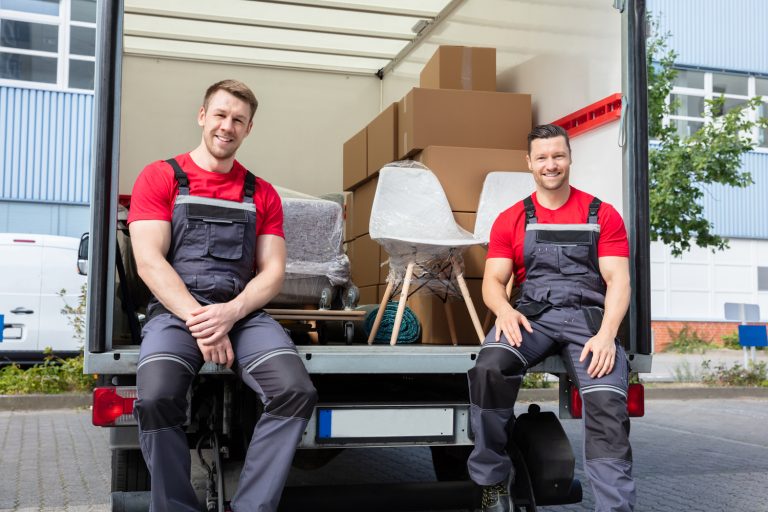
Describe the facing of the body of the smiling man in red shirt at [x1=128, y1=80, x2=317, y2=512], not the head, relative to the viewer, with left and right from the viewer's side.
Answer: facing the viewer

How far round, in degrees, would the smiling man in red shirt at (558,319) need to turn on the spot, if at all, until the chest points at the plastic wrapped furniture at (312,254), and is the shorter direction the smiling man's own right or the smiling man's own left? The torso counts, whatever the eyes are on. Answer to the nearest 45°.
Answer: approximately 135° to the smiling man's own right

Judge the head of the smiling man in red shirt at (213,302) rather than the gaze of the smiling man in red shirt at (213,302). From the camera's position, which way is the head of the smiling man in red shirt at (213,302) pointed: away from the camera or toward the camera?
toward the camera

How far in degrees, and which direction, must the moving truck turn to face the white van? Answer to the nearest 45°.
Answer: approximately 45° to its left

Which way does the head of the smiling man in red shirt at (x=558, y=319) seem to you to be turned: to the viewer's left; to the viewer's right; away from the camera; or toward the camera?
toward the camera

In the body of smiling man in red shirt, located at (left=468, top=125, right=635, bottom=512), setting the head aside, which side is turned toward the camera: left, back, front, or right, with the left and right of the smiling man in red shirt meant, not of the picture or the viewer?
front

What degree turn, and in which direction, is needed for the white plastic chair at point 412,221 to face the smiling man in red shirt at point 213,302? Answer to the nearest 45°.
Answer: approximately 90° to its right

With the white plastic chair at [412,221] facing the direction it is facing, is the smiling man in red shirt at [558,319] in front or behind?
in front

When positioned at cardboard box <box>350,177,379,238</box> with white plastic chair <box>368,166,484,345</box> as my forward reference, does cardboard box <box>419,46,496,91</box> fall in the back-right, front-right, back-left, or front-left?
front-left

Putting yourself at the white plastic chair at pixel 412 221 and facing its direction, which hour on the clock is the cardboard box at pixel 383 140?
The cardboard box is roughly at 7 o'clock from the white plastic chair.

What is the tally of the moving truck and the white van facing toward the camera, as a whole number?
0

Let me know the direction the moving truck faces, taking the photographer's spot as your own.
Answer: facing away from the viewer

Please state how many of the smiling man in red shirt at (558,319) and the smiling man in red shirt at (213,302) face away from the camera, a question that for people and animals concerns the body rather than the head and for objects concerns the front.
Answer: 0
